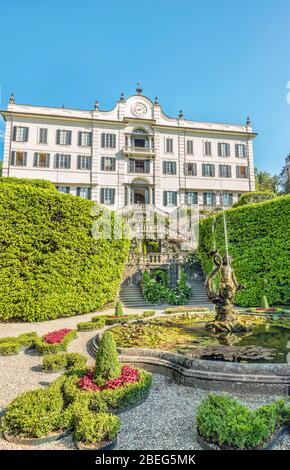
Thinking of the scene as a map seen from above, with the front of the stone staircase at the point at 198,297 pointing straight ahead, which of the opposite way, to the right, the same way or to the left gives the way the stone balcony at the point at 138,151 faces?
the same way

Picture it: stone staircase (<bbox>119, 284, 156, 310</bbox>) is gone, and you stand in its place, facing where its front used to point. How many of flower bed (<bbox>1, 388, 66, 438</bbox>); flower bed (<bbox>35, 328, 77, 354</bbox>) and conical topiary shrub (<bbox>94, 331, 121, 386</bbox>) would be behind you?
0

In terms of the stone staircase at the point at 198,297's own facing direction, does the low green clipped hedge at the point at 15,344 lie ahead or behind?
ahead

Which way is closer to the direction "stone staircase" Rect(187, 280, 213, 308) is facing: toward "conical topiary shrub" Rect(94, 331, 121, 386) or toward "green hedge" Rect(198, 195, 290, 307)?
the conical topiary shrub

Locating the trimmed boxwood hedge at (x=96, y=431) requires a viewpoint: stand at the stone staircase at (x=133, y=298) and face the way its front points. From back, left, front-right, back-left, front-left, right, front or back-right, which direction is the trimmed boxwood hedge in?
front

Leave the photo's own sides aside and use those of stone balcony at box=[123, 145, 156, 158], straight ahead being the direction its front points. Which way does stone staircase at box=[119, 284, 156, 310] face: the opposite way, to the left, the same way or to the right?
the same way

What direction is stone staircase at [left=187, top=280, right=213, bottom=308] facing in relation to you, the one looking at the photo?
facing the viewer

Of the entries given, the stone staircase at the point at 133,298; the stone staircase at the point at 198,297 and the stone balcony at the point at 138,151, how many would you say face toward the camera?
3

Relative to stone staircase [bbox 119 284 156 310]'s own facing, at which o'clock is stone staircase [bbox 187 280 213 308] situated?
stone staircase [bbox 187 280 213 308] is roughly at 9 o'clock from stone staircase [bbox 119 284 156 310].

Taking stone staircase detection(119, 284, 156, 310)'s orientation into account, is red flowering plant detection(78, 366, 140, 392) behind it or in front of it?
in front

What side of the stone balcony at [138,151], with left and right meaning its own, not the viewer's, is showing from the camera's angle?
front

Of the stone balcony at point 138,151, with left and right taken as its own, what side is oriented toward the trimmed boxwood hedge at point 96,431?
front

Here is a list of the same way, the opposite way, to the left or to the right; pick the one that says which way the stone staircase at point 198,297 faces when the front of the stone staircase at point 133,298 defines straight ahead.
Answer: the same way

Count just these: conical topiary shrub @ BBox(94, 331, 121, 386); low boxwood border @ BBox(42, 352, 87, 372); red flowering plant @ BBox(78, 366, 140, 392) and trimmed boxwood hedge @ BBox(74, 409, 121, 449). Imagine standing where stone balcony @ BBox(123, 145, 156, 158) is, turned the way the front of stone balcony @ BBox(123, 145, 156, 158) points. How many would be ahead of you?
4

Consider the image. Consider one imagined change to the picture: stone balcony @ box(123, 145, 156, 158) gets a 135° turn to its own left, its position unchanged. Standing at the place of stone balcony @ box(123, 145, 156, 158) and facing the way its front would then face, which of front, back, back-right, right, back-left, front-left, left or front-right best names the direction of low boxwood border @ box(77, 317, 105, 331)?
back-right

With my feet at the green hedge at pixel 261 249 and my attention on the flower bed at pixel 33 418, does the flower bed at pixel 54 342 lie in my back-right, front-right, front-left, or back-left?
front-right

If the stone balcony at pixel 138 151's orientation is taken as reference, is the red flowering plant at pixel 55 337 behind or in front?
in front

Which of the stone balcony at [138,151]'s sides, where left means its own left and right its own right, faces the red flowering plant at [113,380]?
front

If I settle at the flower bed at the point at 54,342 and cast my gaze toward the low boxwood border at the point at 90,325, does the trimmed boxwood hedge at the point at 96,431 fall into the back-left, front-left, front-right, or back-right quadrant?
back-right

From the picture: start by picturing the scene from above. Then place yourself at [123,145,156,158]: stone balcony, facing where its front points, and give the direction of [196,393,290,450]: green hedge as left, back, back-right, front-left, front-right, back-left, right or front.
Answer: front
